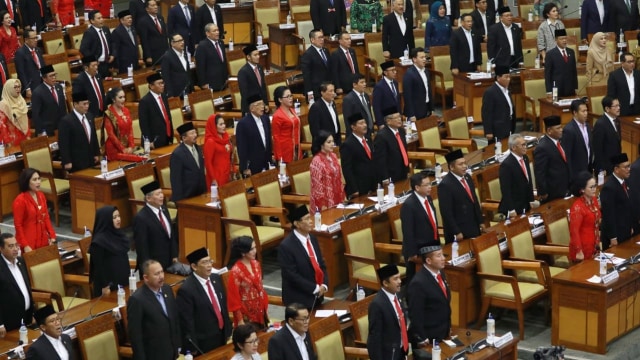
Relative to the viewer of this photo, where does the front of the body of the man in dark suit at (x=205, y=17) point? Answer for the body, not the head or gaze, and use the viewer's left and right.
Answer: facing the viewer and to the right of the viewer

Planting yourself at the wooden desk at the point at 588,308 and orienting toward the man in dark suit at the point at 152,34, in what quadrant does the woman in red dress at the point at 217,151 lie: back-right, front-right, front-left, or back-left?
front-left

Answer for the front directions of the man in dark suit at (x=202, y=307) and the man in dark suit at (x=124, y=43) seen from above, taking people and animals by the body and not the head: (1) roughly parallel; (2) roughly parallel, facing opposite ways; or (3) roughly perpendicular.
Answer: roughly parallel

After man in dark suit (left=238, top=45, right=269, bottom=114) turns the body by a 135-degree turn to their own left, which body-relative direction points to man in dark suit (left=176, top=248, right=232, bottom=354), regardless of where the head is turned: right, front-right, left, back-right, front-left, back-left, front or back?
back

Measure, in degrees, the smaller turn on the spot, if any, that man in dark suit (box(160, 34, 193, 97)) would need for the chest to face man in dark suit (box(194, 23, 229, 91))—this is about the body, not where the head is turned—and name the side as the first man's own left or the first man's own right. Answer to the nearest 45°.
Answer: approximately 90° to the first man's own left

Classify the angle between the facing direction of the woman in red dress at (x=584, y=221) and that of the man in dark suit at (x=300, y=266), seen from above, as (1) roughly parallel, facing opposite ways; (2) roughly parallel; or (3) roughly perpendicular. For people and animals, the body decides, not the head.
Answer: roughly parallel

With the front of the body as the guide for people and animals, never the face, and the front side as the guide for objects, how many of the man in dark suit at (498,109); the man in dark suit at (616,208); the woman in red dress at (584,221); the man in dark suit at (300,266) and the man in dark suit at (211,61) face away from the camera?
0

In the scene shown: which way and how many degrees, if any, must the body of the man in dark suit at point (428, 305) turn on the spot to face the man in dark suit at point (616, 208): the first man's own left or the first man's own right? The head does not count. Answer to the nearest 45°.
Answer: approximately 90° to the first man's own left
